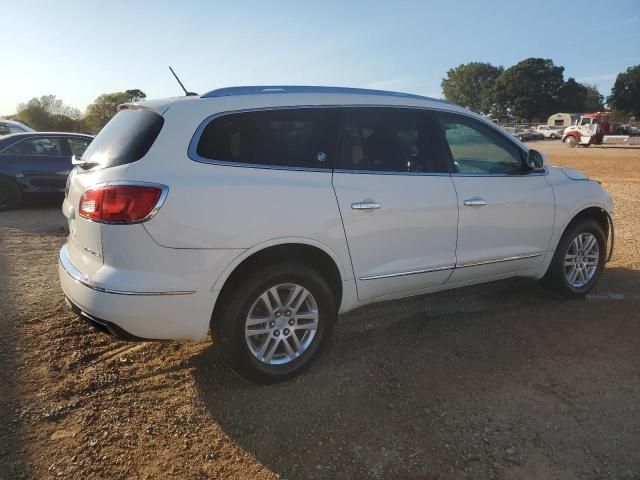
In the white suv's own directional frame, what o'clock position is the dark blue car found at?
The dark blue car is roughly at 9 o'clock from the white suv.

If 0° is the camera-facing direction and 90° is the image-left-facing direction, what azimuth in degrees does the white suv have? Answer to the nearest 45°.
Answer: approximately 225°

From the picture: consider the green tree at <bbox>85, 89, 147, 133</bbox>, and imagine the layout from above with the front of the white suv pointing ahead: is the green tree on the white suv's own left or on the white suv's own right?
on the white suv's own left

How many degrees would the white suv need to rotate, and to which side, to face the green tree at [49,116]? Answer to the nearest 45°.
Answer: approximately 90° to its left
